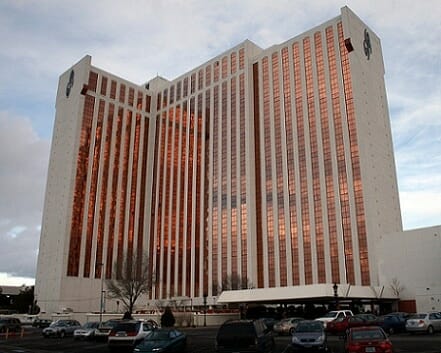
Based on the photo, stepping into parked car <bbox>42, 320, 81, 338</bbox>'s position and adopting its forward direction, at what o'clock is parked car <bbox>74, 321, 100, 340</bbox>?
parked car <bbox>74, 321, 100, 340</bbox> is roughly at 10 o'clock from parked car <bbox>42, 320, 81, 338</bbox>.

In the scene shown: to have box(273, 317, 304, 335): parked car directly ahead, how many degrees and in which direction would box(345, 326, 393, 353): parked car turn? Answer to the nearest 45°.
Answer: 0° — it already faces it

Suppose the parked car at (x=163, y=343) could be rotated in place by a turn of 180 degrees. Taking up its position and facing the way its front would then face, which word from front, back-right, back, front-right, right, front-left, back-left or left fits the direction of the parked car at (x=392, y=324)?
front

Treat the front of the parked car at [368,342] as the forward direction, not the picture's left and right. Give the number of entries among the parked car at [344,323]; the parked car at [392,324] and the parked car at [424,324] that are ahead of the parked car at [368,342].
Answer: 3

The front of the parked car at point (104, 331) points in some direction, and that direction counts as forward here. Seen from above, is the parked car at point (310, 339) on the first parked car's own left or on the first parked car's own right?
on the first parked car's own left

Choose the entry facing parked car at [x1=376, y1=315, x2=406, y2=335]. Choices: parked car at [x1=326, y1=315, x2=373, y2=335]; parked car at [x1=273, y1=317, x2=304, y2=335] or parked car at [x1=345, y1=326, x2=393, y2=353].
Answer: parked car at [x1=345, y1=326, x2=393, y2=353]

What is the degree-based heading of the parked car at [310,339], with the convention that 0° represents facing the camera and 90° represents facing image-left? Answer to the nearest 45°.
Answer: approximately 0°

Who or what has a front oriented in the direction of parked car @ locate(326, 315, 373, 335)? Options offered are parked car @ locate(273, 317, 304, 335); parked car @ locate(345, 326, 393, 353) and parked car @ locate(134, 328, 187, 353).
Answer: parked car @ locate(345, 326, 393, 353)

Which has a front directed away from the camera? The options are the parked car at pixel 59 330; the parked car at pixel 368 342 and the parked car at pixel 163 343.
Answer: the parked car at pixel 368 342

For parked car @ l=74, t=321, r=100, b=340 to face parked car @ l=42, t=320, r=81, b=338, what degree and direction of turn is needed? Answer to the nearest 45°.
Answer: approximately 135° to its right

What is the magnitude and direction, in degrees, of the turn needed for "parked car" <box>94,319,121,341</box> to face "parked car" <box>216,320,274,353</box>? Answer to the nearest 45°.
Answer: approximately 45° to its left

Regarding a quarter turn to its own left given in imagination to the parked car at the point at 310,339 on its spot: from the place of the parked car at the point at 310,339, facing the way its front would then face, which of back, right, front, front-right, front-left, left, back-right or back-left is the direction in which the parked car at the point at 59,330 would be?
back-left

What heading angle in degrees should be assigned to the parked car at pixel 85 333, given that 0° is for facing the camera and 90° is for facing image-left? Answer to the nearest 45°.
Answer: approximately 45°

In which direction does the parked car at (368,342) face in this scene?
away from the camera

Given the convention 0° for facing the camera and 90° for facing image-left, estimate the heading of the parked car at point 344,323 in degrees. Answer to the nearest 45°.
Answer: approximately 45°
